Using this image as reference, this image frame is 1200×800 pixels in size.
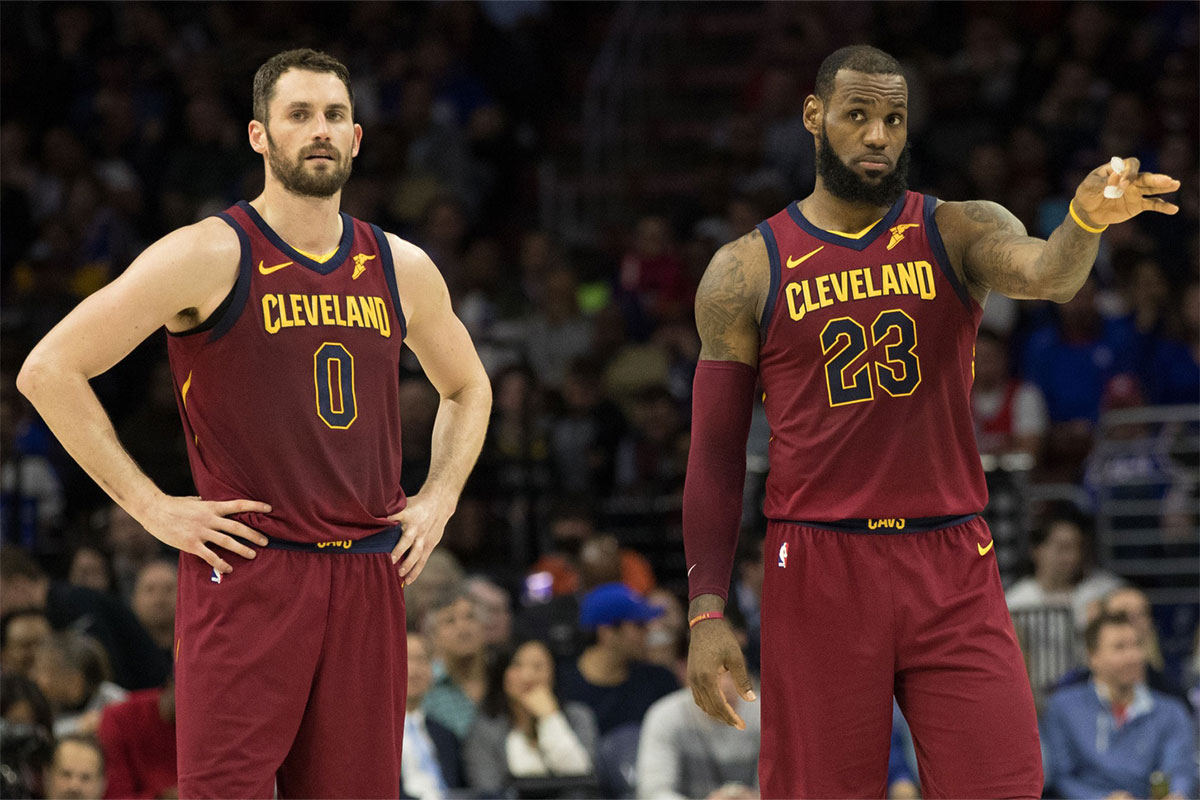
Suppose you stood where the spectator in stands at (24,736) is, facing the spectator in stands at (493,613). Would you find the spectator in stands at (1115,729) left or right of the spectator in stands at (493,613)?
right

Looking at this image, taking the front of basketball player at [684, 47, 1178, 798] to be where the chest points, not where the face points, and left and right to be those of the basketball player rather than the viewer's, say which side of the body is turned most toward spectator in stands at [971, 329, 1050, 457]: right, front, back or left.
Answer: back

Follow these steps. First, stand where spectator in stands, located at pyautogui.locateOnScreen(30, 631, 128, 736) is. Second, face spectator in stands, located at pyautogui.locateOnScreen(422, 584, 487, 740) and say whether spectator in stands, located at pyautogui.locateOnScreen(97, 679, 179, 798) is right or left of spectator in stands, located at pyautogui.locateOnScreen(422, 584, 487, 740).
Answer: right

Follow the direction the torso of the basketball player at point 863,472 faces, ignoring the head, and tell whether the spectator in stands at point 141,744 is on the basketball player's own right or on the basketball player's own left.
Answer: on the basketball player's own right

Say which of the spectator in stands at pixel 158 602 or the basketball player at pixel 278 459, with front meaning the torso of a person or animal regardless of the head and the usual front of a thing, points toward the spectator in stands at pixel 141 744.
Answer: the spectator in stands at pixel 158 602

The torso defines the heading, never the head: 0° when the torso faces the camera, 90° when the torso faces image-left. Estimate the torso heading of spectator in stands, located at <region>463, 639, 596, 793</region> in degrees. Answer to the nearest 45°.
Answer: approximately 0°

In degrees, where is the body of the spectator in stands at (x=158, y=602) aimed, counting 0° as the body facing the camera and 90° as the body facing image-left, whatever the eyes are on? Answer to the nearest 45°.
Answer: approximately 0°

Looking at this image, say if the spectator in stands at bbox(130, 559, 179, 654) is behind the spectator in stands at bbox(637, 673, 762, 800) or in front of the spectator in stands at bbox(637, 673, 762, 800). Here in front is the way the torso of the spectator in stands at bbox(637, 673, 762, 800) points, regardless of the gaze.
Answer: behind

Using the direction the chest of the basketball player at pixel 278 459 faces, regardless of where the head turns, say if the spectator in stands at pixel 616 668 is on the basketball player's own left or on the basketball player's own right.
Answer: on the basketball player's own left

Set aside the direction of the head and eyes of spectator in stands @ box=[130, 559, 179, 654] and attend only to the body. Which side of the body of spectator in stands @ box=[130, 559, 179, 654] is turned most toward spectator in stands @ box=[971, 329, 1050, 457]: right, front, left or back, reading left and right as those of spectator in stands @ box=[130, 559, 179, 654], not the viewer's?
left
